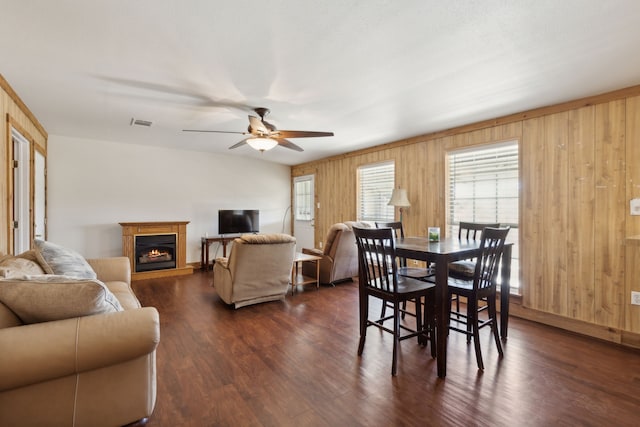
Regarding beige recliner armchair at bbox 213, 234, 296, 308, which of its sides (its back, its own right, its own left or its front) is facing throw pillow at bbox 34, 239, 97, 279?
left

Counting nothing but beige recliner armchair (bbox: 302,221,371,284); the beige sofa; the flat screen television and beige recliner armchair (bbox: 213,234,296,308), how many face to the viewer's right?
1

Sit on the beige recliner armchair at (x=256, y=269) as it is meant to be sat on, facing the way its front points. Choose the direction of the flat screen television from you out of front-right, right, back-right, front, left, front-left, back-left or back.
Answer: front-right

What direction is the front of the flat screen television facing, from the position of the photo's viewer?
facing the viewer

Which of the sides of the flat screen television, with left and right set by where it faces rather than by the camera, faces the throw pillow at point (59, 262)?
front

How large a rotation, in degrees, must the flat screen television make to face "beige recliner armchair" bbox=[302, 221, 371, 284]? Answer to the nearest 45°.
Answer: approximately 45° to its left

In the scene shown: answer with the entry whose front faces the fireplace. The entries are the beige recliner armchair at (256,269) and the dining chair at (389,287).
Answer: the beige recliner armchair

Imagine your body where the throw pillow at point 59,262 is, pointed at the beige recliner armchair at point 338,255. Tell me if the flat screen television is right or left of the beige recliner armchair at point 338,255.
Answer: left

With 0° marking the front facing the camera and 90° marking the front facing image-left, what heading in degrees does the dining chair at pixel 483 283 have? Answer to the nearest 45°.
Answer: approximately 135°

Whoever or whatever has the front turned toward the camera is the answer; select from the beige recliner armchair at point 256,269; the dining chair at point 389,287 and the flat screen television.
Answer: the flat screen television

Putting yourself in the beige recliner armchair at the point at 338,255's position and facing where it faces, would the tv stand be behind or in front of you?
in front

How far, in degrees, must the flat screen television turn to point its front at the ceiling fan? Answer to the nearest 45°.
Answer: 0° — it already faces it

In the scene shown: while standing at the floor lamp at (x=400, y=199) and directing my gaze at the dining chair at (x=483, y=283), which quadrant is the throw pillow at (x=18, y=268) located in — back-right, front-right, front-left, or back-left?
front-right
